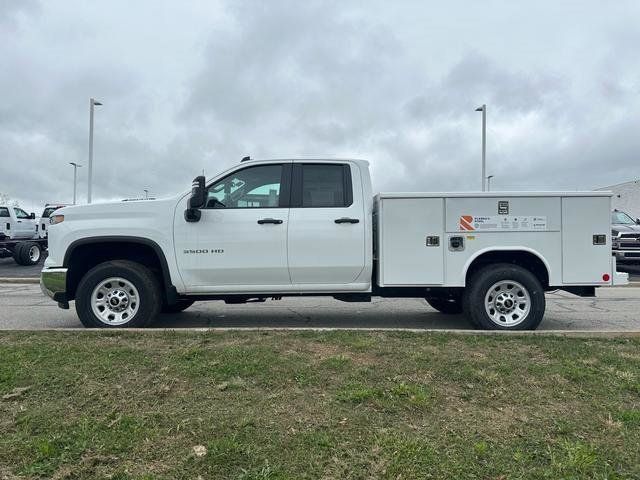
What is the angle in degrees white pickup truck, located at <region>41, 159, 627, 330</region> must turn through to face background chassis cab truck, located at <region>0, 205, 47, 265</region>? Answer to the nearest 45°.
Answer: approximately 45° to its right

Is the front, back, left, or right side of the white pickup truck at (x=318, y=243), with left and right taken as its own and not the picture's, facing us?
left
